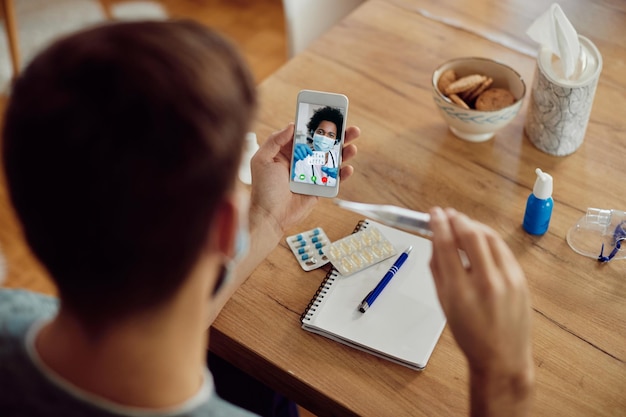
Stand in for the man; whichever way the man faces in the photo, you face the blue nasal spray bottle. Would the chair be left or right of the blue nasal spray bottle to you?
left

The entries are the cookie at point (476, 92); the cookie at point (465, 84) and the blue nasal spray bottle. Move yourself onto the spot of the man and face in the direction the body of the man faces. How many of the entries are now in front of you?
3

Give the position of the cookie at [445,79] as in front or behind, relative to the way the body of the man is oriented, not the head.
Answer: in front

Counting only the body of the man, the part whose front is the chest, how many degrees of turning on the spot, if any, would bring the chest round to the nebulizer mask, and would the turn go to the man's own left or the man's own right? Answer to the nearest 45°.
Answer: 0° — they already face it

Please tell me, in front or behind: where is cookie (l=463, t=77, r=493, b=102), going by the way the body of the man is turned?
in front

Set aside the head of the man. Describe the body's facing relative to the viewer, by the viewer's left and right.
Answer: facing away from the viewer and to the right of the viewer

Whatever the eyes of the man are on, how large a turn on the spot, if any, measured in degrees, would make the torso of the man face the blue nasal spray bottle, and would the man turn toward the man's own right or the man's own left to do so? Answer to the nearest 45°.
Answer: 0° — they already face it

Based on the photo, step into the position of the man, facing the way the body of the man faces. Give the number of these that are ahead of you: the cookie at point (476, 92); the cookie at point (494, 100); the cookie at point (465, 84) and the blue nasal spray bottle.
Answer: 4

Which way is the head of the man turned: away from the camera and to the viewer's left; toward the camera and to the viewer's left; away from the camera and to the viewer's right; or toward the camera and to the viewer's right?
away from the camera and to the viewer's right

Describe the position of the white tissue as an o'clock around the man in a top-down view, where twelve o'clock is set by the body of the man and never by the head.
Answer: The white tissue is roughly at 12 o'clock from the man.

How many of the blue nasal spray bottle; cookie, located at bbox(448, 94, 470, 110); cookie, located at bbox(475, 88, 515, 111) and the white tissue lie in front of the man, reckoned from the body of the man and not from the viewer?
4

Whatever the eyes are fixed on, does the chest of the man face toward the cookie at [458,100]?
yes

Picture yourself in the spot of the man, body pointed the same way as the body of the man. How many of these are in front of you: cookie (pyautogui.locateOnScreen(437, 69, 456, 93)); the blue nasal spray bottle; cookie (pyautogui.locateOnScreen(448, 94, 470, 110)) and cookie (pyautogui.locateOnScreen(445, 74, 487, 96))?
4
